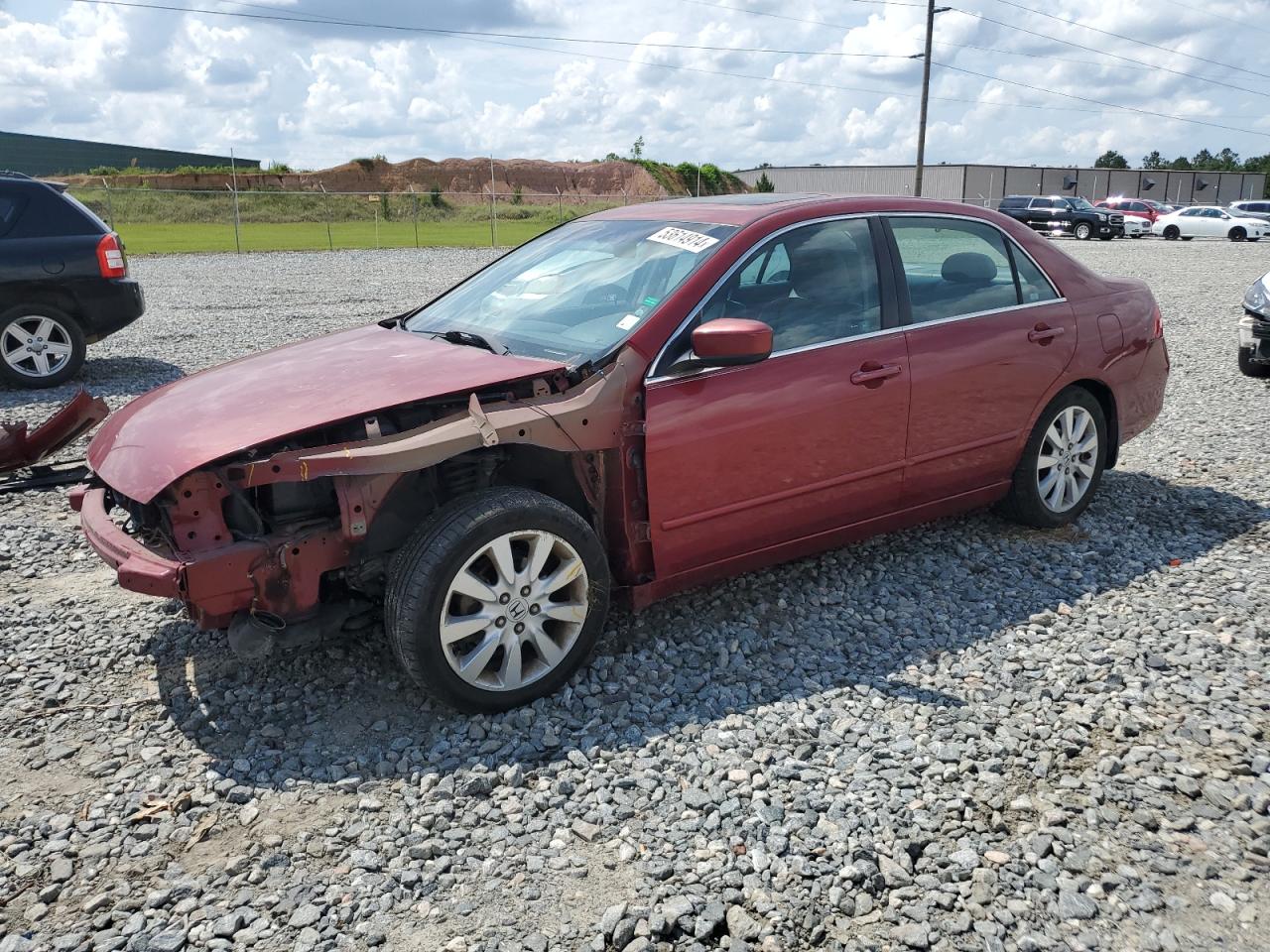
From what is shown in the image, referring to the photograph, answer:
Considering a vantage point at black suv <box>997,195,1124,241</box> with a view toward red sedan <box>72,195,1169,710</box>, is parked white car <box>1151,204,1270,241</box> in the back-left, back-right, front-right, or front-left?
back-left

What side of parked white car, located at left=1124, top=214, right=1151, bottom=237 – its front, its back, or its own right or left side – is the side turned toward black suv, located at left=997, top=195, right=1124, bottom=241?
right

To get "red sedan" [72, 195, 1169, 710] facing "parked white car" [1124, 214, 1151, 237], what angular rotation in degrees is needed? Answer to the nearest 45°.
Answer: approximately 180°

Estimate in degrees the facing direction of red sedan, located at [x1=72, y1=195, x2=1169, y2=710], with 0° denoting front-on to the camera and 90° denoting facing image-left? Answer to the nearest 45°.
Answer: approximately 45°

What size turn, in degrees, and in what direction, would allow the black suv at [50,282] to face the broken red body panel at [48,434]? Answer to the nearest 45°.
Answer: approximately 90° to its left

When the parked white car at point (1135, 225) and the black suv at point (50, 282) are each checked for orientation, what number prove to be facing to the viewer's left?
1

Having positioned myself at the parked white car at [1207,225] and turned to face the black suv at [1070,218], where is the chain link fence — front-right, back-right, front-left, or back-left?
front-left

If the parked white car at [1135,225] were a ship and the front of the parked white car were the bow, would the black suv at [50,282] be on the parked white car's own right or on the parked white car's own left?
on the parked white car's own right

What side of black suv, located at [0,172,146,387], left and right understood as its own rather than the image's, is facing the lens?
left

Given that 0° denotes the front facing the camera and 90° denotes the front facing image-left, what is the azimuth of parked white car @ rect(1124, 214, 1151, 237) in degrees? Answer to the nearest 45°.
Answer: approximately 315°

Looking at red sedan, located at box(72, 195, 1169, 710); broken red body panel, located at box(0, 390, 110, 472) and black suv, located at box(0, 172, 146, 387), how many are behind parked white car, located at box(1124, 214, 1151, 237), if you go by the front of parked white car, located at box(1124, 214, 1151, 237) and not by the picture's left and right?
0

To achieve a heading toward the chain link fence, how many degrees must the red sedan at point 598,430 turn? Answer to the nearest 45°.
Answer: approximately 135° to its right

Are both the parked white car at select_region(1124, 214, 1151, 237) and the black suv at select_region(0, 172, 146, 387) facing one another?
no

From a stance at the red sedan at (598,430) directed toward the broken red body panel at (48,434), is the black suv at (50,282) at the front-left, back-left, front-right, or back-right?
front-right

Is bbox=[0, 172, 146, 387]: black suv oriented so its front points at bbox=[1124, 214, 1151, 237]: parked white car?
no

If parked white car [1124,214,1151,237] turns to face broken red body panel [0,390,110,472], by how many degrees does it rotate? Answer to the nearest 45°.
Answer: approximately 45° to its right

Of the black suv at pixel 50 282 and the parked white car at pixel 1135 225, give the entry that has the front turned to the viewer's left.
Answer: the black suv
